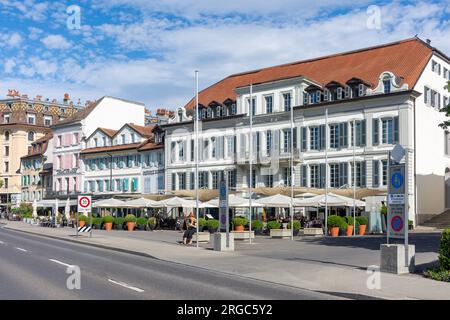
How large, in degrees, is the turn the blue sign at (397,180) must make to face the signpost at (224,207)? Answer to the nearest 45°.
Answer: approximately 135° to its right

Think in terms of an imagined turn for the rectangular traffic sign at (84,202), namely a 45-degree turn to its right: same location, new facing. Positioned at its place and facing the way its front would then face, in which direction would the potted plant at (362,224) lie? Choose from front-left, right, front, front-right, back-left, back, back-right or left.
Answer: back-left

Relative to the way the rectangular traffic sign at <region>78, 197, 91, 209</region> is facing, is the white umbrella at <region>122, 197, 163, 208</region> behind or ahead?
behind

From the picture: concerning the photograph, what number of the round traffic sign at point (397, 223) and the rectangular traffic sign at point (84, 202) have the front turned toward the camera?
2

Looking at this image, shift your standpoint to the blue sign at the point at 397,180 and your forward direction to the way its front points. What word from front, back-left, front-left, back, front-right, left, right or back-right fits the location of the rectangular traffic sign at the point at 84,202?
back-right
